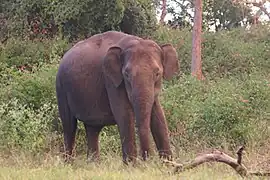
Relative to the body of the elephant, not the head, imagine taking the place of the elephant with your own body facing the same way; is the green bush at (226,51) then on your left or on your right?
on your left

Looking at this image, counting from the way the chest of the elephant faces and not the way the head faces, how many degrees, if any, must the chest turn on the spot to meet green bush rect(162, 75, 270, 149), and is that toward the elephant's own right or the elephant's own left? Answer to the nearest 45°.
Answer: approximately 90° to the elephant's own left

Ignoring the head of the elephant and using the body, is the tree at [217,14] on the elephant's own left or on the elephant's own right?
on the elephant's own left

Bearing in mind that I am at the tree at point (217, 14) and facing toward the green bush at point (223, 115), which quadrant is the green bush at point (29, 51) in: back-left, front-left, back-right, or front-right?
front-right

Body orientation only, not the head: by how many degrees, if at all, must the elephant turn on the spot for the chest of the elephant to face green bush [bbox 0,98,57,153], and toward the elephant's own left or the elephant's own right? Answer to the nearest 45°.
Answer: approximately 180°

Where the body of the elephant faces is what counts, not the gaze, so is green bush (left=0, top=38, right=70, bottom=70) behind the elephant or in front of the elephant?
behind

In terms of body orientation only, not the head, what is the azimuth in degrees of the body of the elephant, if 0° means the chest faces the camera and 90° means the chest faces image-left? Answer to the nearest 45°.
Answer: approximately 315°
